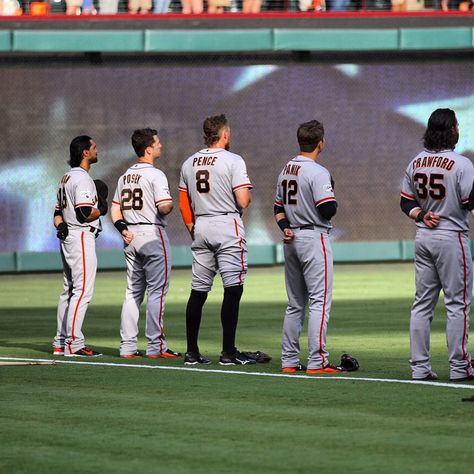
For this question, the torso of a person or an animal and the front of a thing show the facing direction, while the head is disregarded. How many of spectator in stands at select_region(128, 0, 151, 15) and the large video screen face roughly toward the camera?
2

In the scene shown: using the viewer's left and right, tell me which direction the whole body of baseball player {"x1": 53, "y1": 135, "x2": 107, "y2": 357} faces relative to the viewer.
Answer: facing to the right of the viewer

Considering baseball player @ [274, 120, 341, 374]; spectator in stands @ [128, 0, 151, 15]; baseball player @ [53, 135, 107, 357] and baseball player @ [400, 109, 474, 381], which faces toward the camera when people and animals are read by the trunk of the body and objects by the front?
the spectator in stands

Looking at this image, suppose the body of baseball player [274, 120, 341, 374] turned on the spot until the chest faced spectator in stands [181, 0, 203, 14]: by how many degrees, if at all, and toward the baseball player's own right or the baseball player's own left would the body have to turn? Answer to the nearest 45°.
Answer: approximately 45° to the baseball player's own left

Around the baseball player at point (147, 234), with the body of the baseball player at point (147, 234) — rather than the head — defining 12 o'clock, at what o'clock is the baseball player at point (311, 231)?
the baseball player at point (311, 231) is roughly at 3 o'clock from the baseball player at point (147, 234).

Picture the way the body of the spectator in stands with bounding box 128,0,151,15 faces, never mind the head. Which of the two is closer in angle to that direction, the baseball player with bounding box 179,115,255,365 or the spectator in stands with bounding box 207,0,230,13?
the baseball player

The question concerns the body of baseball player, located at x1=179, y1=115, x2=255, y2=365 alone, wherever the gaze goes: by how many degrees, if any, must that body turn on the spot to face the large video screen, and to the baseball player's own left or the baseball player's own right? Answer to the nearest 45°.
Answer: approximately 45° to the baseball player's own left

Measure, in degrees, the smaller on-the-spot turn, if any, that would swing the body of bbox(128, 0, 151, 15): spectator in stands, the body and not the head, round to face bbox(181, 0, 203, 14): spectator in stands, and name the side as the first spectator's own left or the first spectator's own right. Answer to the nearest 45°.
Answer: approximately 90° to the first spectator's own left

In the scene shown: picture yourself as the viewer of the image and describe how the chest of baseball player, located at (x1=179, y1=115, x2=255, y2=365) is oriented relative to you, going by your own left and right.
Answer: facing away from the viewer and to the right of the viewer

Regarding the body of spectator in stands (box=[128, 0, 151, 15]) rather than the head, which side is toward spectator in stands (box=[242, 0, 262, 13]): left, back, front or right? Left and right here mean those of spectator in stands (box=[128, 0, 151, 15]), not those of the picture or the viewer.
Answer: left

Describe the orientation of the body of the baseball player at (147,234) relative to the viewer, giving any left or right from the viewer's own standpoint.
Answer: facing away from the viewer and to the right of the viewer

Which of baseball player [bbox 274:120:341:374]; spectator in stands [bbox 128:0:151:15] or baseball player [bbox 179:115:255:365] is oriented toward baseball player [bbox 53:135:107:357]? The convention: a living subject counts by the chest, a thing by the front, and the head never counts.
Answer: the spectator in stands
